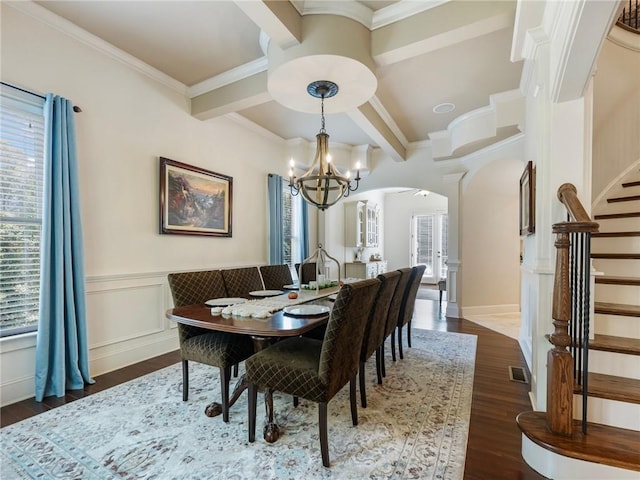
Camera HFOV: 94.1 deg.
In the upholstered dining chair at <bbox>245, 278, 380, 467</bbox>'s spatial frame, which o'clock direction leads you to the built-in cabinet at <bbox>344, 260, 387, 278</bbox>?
The built-in cabinet is roughly at 2 o'clock from the upholstered dining chair.

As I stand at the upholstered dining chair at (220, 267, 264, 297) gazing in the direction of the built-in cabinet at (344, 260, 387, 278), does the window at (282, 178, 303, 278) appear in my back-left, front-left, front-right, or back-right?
front-left

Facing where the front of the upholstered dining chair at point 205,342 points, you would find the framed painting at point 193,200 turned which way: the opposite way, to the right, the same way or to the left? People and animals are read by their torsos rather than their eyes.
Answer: the same way

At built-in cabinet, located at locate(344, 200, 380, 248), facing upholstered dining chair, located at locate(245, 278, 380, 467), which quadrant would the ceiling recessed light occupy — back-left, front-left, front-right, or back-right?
front-left

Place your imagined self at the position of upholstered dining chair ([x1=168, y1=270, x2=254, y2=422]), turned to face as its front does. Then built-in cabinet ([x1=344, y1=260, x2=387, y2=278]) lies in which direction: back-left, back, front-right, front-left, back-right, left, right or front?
left

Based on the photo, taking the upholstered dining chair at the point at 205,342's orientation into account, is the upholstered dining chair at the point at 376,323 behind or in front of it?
in front

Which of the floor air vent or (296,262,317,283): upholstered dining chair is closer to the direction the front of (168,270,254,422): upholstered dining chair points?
the floor air vent

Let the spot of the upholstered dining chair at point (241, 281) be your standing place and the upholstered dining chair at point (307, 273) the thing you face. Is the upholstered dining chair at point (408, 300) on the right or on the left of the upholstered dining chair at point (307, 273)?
right

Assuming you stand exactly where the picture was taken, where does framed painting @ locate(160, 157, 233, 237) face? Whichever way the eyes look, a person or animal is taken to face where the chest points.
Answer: facing the viewer and to the right of the viewer

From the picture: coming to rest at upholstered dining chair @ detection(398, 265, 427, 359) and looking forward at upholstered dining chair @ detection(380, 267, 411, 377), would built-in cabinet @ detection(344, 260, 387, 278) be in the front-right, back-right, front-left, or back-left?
back-right

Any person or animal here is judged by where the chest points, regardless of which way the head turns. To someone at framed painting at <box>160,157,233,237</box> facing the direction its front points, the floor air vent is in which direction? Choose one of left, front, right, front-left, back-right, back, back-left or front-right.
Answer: front

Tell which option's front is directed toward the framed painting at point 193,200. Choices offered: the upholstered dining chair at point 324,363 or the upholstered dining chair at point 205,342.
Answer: the upholstered dining chair at point 324,363

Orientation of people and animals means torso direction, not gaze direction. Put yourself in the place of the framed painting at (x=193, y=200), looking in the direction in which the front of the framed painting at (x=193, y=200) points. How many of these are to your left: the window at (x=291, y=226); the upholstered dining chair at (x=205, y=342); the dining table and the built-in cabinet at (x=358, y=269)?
2

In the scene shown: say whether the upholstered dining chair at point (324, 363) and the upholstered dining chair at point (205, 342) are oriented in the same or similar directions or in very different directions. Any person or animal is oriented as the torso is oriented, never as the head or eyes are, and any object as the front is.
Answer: very different directions

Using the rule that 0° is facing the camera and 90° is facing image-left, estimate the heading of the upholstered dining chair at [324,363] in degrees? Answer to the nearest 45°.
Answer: approximately 135°

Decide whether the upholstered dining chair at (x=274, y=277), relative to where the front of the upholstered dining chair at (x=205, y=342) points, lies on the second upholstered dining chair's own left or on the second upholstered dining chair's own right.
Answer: on the second upholstered dining chair's own left
